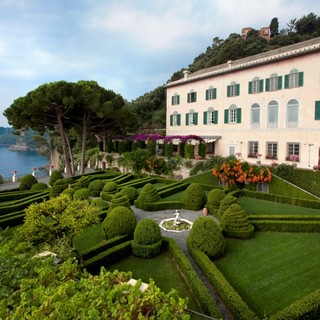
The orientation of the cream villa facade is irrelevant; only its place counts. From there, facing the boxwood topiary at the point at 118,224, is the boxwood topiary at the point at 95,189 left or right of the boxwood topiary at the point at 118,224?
right

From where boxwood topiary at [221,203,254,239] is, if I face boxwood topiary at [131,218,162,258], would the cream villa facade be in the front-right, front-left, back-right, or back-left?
back-right

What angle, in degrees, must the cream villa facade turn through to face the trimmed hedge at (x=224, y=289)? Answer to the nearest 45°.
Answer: approximately 45° to its left

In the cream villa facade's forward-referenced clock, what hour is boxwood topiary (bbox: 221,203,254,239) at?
The boxwood topiary is roughly at 11 o'clock from the cream villa facade.

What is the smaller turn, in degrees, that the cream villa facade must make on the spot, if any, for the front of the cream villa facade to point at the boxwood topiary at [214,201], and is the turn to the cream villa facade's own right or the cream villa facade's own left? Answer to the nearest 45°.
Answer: approximately 45° to the cream villa facade's own left

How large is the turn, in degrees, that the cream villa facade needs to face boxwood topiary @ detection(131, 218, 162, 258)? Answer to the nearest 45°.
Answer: approximately 45° to its left

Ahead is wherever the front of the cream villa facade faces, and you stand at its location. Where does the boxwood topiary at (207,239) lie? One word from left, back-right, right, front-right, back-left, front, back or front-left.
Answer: front-left

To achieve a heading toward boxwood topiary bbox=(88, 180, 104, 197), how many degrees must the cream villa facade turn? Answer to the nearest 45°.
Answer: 0° — it already faces it

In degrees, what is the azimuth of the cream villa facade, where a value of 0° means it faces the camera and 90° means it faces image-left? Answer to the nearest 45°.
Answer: approximately 45°
